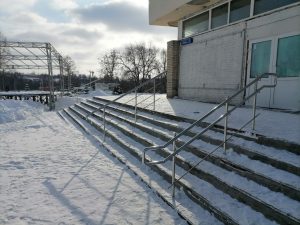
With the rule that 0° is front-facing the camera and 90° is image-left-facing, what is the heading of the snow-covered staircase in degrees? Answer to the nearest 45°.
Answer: approximately 45°

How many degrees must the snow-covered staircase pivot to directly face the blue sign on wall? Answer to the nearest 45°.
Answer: approximately 135° to its right

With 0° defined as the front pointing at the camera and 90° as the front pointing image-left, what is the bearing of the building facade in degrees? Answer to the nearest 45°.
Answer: approximately 45°

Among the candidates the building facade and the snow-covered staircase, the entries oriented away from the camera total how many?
0

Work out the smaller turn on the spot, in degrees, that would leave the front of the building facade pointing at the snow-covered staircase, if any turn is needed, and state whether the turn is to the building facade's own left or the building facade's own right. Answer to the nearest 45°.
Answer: approximately 45° to the building facade's own left

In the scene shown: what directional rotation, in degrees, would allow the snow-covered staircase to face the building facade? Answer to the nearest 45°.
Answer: approximately 135° to its right

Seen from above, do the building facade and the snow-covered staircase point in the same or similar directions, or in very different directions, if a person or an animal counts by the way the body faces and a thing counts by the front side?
same or similar directions
